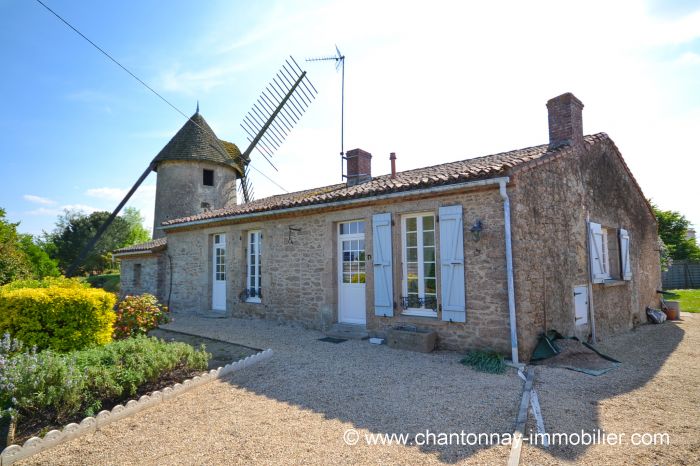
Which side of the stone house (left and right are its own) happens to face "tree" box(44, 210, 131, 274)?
right

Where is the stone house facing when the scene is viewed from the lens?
facing the viewer and to the left of the viewer

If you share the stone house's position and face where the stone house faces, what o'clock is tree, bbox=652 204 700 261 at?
The tree is roughly at 6 o'clock from the stone house.

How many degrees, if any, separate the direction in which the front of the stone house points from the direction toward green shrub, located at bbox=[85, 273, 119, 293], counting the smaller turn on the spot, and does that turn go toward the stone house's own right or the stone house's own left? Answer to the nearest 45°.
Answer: approximately 90° to the stone house's own right

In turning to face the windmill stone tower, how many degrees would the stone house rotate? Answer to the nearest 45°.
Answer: approximately 90° to its right

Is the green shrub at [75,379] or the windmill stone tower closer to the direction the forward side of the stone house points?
the green shrub

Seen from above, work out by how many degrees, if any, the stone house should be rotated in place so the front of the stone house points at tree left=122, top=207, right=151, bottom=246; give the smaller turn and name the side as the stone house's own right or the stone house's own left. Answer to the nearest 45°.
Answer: approximately 90° to the stone house's own right

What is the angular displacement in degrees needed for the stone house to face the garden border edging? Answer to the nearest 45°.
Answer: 0° — it already faces it

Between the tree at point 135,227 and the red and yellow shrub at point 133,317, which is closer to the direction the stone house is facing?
the red and yellow shrub

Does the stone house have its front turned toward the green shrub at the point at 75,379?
yes

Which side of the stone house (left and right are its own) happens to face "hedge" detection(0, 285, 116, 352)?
front
